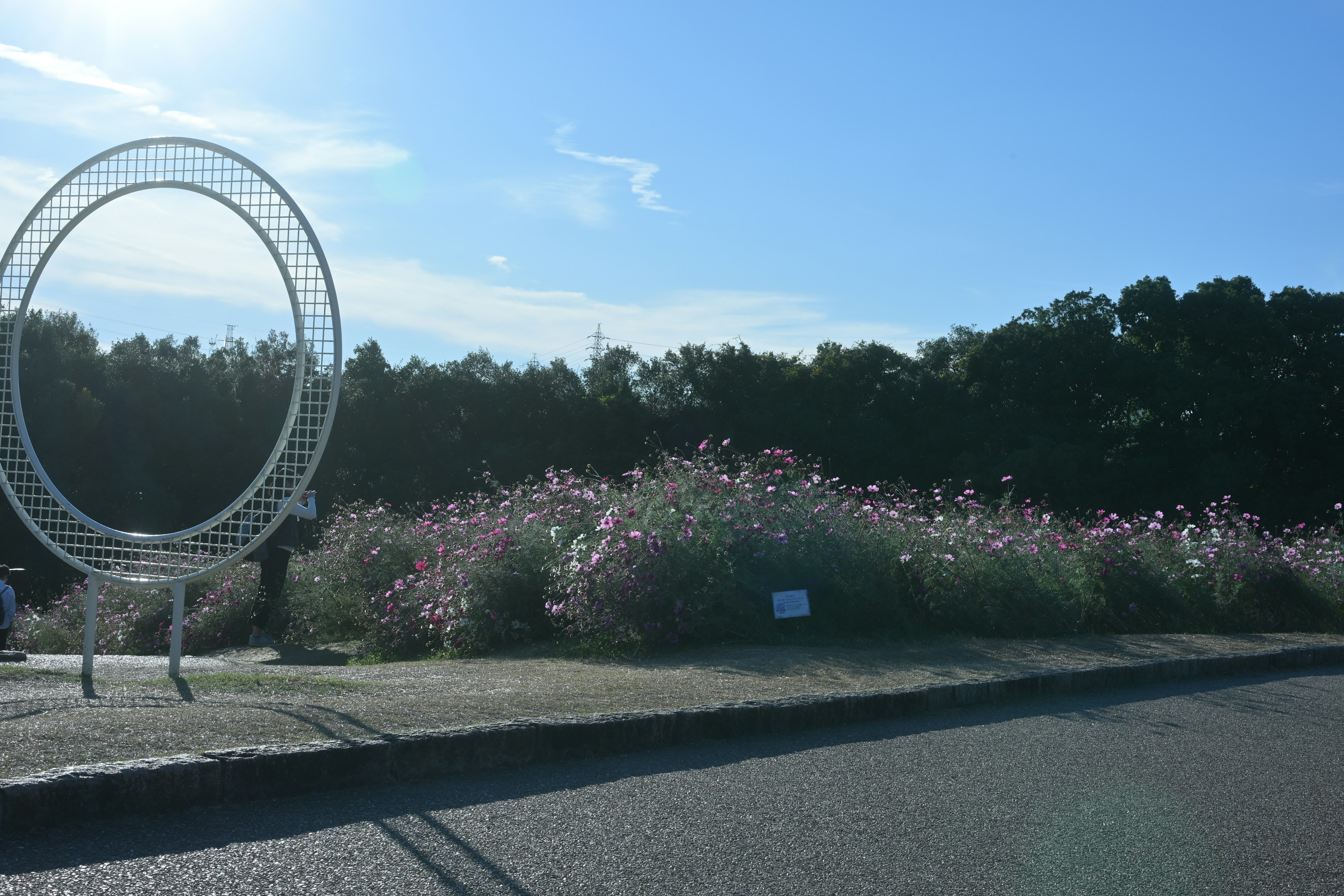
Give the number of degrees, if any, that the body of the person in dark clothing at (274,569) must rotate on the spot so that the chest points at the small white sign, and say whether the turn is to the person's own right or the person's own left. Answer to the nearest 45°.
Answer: approximately 45° to the person's own right

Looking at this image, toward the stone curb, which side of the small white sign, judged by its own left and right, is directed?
front

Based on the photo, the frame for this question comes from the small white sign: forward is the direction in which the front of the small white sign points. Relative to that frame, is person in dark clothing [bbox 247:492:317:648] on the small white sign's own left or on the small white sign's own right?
on the small white sign's own right

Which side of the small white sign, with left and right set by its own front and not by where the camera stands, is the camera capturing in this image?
front

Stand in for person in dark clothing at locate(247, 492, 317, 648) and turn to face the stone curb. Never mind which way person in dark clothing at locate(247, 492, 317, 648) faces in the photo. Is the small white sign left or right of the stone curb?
left

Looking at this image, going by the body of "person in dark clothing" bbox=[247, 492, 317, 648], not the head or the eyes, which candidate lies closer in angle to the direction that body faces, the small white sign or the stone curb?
the small white sign

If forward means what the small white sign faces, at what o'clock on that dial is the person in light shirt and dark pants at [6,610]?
The person in light shirt and dark pants is roughly at 3 o'clock from the small white sign.

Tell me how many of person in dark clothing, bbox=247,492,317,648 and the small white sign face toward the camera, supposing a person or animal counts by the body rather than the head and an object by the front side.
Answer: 1

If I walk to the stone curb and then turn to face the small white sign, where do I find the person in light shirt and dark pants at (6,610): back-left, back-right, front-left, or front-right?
front-left
